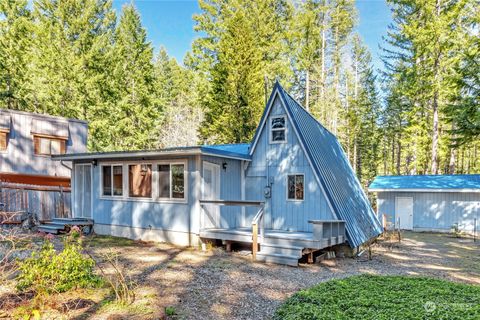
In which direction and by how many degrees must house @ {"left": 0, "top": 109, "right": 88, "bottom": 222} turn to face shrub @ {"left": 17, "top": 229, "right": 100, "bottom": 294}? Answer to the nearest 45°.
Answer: approximately 45° to its right

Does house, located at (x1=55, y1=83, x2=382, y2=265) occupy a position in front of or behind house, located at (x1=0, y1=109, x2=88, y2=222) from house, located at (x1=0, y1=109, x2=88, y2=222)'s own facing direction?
in front

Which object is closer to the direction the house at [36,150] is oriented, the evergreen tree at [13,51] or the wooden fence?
the wooden fence

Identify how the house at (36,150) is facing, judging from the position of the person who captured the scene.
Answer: facing the viewer and to the right of the viewer

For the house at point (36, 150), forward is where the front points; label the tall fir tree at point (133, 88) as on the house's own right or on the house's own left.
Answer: on the house's own left
